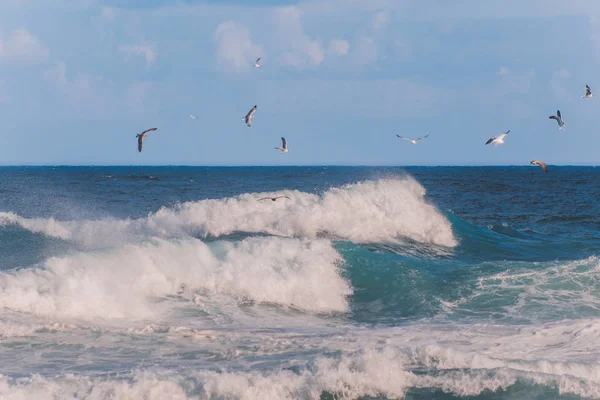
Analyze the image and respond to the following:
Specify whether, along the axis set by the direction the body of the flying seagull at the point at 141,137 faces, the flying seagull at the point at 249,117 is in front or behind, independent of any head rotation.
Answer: behind

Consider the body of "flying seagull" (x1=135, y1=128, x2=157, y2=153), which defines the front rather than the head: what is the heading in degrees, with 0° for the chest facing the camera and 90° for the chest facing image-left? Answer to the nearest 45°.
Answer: approximately 90°

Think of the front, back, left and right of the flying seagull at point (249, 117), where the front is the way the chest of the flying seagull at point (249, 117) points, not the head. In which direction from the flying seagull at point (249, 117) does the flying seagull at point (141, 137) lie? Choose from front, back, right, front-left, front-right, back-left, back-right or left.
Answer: front-left

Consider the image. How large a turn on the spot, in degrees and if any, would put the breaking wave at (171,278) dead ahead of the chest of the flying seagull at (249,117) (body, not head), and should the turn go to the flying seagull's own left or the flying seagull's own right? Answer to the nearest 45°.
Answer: approximately 90° to the flying seagull's own left

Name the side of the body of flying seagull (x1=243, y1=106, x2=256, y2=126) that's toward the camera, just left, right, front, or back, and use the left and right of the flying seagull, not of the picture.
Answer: left
